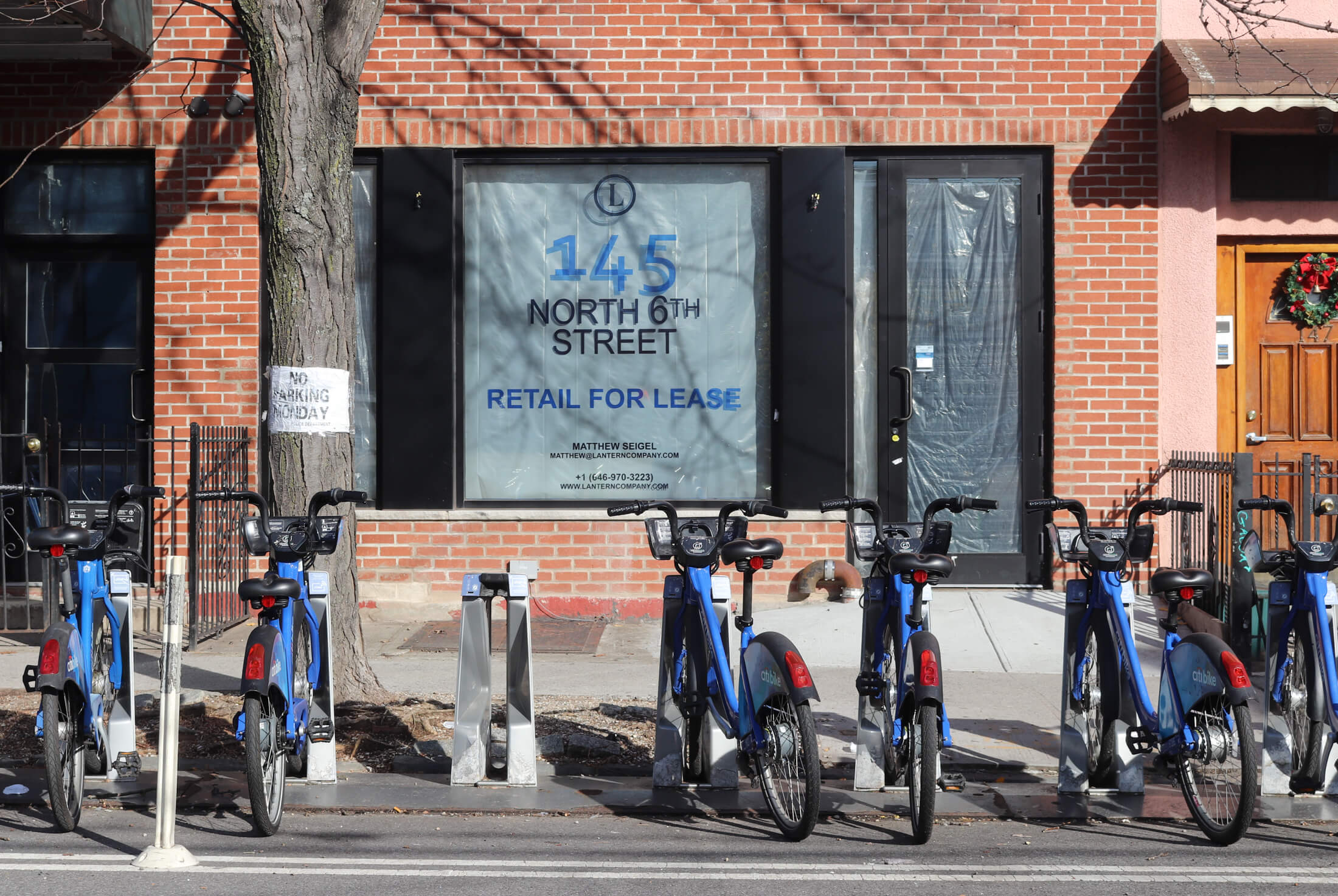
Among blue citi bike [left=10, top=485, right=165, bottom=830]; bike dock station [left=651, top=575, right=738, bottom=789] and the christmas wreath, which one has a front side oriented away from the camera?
the blue citi bike

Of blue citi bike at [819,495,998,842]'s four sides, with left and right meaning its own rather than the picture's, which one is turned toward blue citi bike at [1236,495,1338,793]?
right

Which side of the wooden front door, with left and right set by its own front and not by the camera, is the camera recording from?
front

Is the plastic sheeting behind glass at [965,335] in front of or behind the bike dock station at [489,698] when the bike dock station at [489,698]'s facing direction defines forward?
behind

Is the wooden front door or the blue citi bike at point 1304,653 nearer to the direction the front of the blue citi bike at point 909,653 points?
the wooden front door

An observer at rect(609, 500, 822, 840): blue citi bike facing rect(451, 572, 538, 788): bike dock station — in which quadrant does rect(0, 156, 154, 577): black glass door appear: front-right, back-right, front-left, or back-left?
front-right

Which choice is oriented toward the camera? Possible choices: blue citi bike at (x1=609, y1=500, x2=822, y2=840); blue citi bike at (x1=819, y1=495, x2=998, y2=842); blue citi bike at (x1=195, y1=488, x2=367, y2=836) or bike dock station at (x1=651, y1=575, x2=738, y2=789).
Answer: the bike dock station

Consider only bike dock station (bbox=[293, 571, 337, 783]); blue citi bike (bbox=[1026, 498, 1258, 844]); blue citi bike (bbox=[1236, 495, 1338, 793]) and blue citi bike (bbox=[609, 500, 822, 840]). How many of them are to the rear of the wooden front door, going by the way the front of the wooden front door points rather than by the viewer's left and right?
0

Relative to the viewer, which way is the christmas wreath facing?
toward the camera

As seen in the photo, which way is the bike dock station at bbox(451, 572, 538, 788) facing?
toward the camera

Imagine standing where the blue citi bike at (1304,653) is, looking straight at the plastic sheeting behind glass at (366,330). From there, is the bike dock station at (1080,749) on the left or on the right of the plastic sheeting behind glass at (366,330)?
left

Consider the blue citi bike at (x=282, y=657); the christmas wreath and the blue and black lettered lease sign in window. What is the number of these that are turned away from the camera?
1

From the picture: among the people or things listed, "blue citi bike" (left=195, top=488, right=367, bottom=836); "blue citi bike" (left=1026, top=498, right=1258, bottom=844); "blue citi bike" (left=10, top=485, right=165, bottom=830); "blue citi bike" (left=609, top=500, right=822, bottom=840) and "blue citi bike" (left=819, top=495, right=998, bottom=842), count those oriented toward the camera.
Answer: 0

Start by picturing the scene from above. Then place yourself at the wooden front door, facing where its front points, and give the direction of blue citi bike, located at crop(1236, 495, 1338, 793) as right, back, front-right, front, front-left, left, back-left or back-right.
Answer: front

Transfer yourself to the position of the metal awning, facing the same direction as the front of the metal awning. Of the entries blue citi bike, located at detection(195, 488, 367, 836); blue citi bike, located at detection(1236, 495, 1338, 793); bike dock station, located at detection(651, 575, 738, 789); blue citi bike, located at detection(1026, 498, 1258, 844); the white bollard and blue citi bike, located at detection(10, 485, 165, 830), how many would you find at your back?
0

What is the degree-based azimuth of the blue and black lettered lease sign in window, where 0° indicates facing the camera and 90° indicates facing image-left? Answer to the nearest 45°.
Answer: approximately 0°

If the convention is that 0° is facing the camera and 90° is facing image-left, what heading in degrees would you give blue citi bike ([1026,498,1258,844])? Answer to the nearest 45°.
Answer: approximately 135°

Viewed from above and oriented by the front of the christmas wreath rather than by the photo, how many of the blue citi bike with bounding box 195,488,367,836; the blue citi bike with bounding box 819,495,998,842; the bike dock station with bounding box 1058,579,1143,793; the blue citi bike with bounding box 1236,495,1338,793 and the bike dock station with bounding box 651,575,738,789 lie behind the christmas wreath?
0

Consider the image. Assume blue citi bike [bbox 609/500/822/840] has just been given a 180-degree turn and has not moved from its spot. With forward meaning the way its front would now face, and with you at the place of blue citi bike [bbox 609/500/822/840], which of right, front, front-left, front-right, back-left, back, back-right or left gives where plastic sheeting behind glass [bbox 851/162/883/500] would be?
back-left

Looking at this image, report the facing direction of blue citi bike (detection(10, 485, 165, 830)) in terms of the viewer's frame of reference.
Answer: facing away from the viewer

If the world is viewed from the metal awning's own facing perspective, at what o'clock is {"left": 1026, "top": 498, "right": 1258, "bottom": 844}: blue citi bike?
The blue citi bike is roughly at 12 o'clock from the metal awning.

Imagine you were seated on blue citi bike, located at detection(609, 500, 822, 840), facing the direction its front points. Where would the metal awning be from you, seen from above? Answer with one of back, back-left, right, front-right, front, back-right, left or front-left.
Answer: right

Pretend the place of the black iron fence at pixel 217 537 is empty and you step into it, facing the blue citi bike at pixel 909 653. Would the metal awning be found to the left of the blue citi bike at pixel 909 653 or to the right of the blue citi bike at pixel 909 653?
left

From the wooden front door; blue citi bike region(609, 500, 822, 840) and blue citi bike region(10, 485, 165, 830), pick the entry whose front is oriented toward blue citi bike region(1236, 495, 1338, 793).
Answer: the wooden front door
